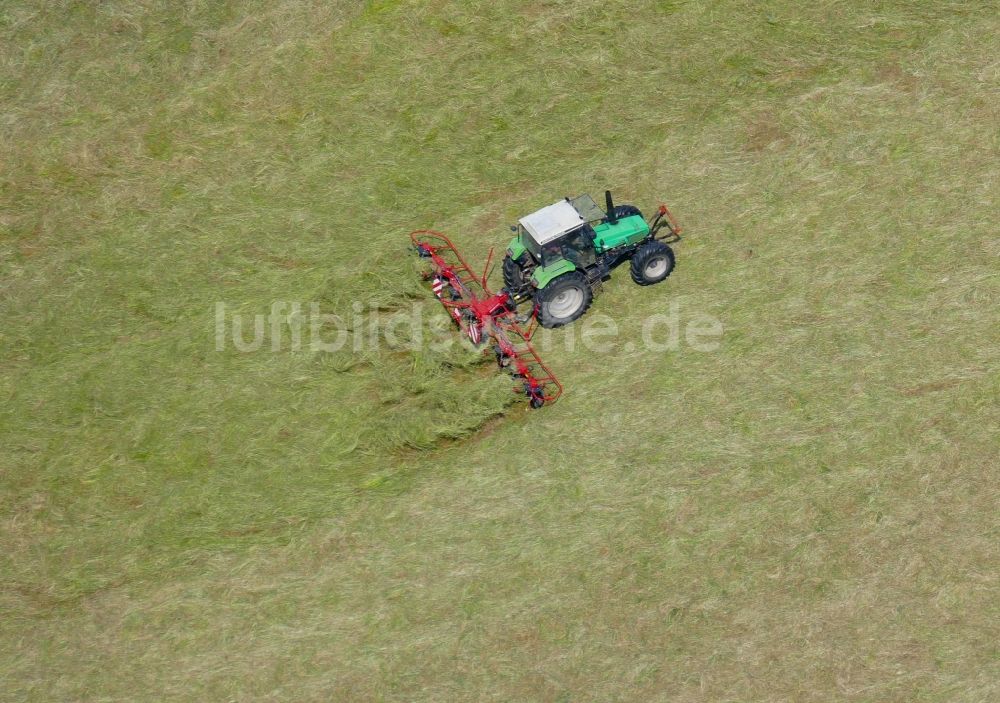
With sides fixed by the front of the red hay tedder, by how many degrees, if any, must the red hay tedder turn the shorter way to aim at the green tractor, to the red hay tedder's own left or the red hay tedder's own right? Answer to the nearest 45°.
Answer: approximately 45° to the red hay tedder's own right

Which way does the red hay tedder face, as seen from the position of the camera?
facing away from the viewer and to the right of the viewer

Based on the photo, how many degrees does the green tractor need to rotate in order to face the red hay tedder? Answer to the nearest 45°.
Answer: approximately 135° to its left

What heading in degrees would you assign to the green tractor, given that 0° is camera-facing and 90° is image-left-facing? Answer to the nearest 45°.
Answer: approximately 225°
